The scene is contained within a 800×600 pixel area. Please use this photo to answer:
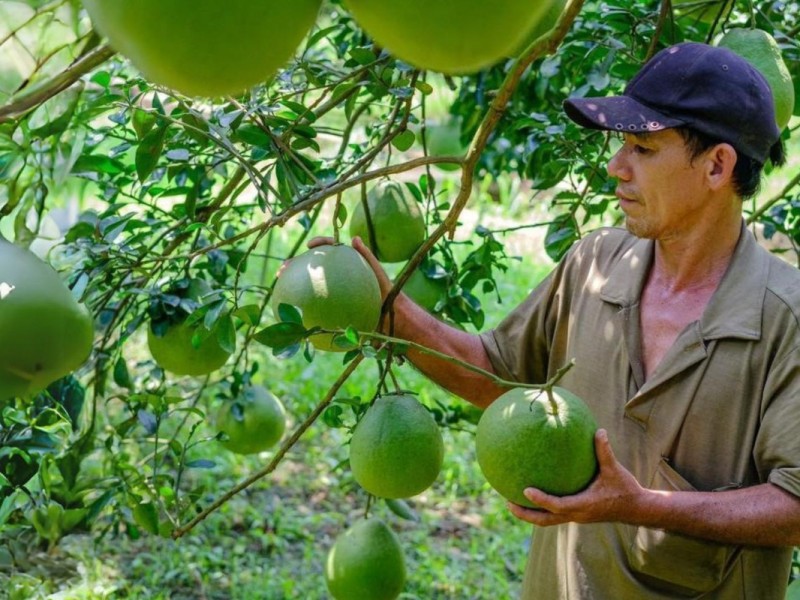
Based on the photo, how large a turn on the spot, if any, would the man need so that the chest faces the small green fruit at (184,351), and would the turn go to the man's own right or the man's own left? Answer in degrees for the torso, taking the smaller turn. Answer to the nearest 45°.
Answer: approximately 45° to the man's own right

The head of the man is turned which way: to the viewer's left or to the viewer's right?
to the viewer's left

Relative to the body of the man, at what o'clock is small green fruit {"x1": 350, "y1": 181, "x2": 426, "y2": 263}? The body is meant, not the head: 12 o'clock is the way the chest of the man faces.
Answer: The small green fruit is roughly at 1 o'clock from the man.

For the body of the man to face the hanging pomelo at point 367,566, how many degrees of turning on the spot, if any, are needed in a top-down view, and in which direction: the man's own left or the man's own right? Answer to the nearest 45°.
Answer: approximately 90° to the man's own right

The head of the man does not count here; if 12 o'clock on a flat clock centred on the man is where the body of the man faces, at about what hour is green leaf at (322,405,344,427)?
The green leaf is roughly at 1 o'clock from the man.
